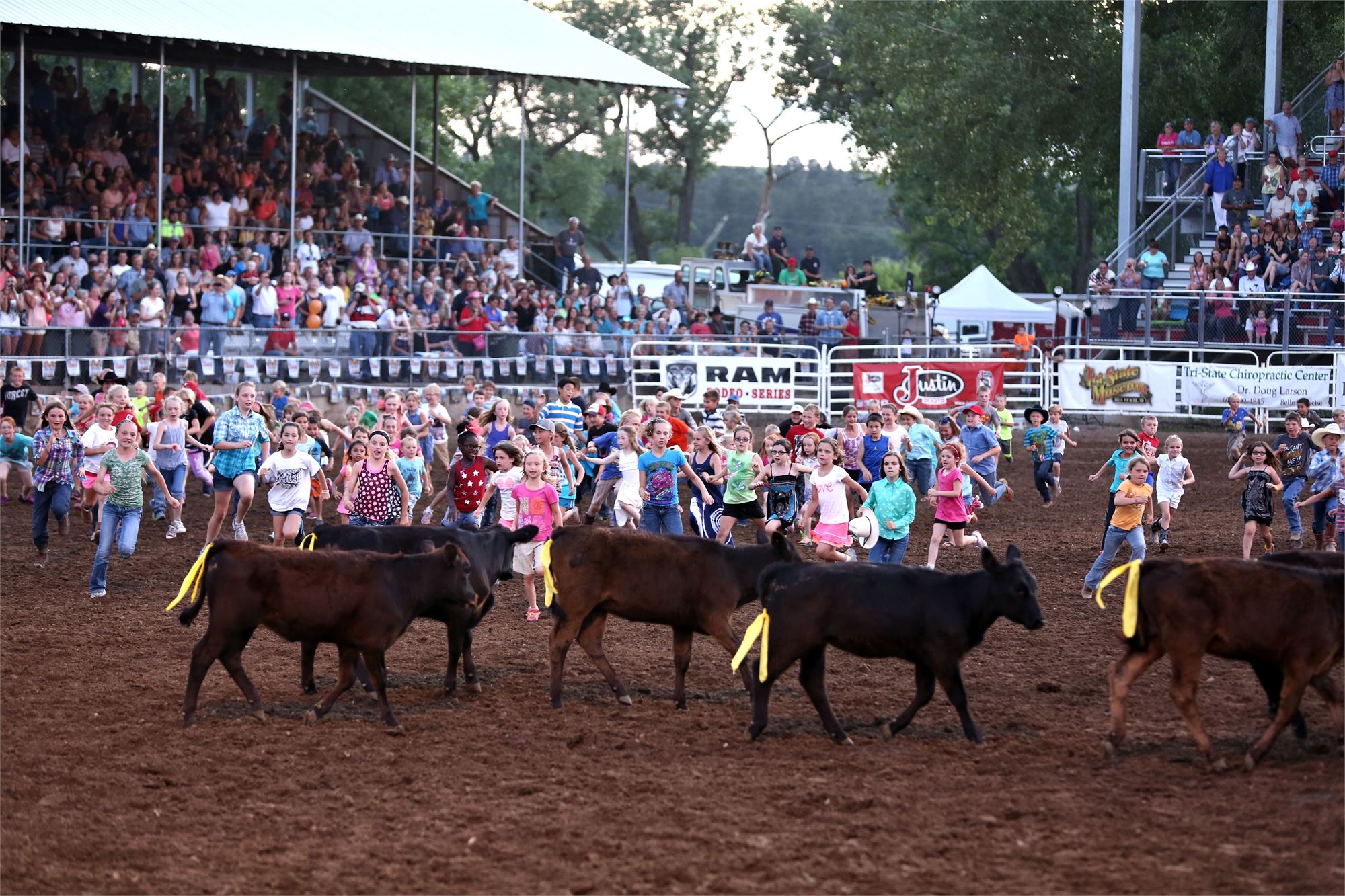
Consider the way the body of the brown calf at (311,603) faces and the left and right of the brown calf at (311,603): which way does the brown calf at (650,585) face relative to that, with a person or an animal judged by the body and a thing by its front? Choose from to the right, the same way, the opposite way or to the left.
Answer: the same way

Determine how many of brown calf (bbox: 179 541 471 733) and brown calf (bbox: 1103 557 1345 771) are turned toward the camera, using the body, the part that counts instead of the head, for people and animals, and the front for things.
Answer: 0

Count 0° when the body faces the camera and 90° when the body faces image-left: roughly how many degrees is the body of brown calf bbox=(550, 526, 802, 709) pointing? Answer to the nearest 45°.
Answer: approximately 270°

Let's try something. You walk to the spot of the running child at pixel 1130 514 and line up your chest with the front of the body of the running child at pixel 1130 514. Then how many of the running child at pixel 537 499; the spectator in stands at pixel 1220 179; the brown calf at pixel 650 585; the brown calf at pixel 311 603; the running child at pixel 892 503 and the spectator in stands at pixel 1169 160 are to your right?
4

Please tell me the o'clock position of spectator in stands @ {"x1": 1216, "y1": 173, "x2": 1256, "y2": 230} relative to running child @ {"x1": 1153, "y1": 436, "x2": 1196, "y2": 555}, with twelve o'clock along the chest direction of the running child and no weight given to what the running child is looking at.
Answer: The spectator in stands is roughly at 6 o'clock from the running child.

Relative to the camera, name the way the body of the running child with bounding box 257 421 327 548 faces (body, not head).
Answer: toward the camera

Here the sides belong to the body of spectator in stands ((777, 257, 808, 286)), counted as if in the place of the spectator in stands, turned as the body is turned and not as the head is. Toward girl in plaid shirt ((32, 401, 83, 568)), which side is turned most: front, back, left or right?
front

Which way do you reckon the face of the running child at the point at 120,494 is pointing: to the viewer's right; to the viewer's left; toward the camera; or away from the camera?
toward the camera

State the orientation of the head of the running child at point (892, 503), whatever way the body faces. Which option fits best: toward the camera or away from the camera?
toward the camera

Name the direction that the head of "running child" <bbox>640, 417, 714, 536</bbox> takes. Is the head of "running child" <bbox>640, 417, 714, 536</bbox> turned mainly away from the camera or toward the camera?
toward the camera

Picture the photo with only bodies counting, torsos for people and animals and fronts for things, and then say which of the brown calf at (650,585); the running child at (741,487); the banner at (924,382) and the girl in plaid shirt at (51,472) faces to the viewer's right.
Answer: the brown calf

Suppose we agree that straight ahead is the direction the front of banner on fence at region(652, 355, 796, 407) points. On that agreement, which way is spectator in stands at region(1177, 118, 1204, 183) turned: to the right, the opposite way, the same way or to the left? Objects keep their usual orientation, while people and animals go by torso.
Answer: the same way

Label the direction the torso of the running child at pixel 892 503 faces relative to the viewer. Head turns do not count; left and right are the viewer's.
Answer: facing the viewer

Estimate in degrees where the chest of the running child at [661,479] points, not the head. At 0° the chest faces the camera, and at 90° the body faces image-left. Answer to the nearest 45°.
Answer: approximately 0°

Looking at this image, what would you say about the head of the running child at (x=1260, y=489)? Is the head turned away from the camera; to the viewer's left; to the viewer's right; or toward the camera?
toward the camera

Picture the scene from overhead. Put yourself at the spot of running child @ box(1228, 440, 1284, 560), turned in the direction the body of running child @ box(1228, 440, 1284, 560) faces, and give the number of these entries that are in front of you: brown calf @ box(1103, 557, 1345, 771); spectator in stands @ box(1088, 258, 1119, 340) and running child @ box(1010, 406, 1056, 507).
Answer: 1

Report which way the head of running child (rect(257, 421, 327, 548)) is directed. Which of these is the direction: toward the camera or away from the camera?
toward the camera

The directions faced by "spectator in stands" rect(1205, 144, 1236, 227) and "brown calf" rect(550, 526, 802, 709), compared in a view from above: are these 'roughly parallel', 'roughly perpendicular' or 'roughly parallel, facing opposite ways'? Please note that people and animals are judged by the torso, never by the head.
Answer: roughly perpendicular

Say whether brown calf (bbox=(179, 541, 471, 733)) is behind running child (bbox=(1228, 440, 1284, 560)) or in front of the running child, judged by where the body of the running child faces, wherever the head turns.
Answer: in front
